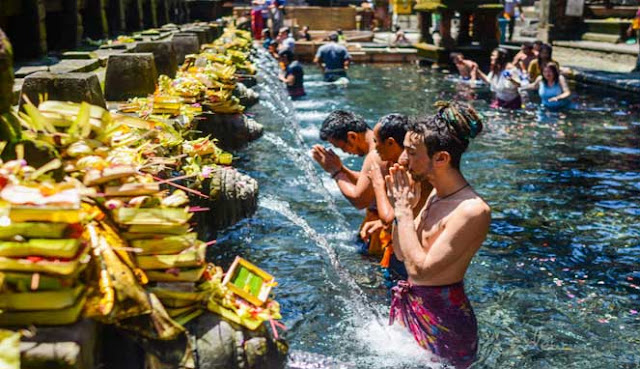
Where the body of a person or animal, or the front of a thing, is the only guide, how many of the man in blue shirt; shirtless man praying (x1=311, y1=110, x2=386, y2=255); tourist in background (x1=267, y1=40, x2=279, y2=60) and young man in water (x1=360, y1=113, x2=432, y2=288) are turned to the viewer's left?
3

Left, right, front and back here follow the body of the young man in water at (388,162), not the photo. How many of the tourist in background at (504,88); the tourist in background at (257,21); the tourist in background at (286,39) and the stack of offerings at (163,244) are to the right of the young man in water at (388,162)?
3

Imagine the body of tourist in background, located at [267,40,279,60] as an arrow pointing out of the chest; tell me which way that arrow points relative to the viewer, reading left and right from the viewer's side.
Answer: facing to the left of the viewer

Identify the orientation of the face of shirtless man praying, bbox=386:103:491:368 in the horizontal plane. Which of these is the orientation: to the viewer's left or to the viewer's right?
to the viewer's left

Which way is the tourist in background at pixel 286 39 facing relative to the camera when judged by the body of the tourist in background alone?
to the viewer's left

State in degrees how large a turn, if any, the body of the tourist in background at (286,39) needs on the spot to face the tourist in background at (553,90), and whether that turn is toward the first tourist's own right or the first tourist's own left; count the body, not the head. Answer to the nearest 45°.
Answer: approximately 135° to the first tourist's own left

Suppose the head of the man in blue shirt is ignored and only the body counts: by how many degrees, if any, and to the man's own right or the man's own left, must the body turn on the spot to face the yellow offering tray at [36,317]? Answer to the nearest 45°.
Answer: approximately 180°

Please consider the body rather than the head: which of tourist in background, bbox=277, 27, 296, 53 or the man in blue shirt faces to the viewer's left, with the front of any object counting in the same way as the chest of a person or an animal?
the tourist in background

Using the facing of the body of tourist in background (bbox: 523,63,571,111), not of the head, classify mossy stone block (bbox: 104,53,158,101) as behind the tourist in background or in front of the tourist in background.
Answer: in front

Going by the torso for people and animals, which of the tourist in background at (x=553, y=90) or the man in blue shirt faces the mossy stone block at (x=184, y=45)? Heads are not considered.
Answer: the tourist in background

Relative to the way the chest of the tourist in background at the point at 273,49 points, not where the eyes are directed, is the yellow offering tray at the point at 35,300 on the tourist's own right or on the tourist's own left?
on the tourist's own left

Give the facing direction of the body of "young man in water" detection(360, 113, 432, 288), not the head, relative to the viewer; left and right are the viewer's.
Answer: facing to the left of the viewer

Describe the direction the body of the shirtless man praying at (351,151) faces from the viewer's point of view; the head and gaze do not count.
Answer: to the viewer's left

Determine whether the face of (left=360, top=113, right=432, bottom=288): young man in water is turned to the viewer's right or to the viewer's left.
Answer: to the viewer's left
